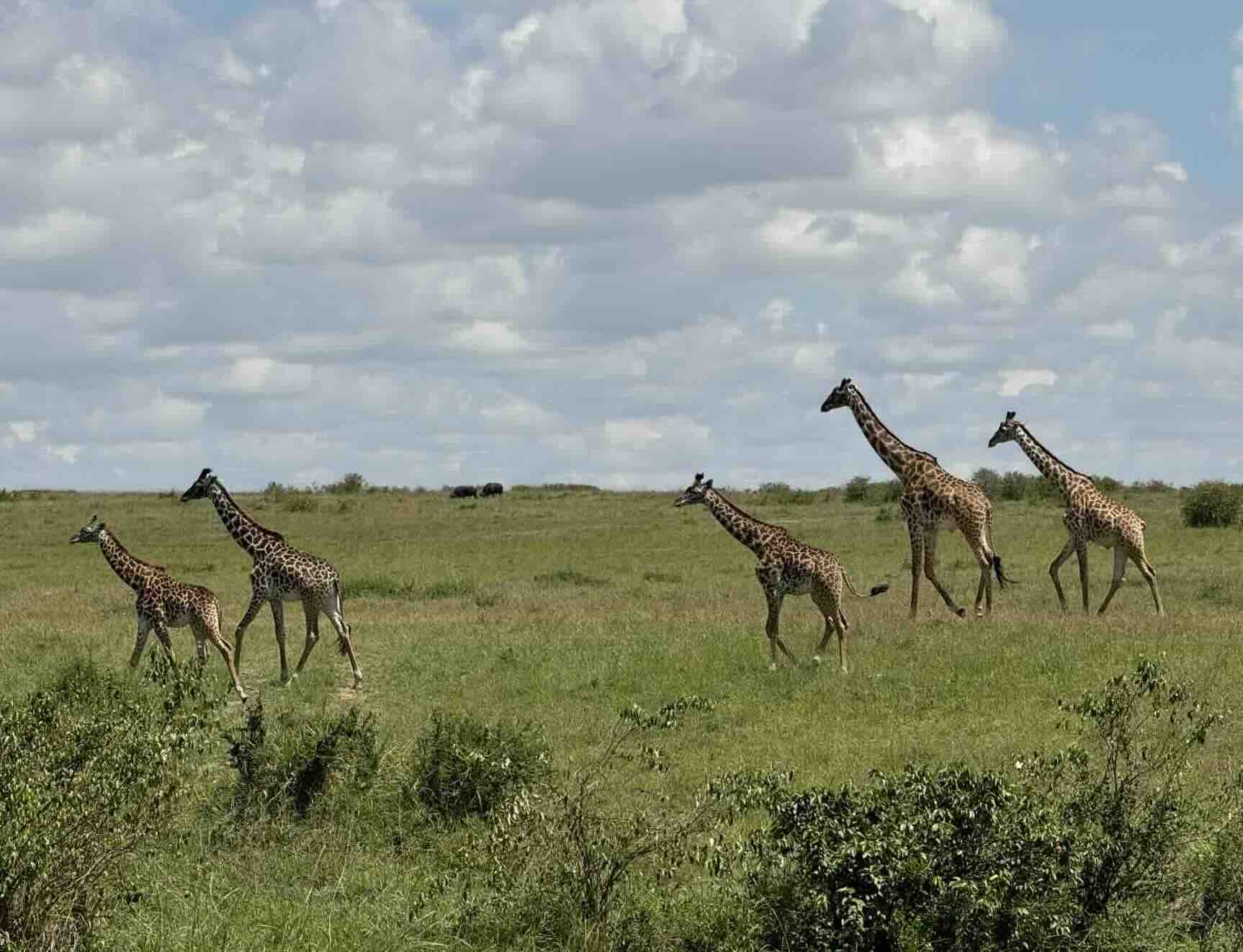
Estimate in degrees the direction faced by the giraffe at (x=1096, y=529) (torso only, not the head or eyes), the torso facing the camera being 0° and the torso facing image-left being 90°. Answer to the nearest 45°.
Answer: approximately 90°

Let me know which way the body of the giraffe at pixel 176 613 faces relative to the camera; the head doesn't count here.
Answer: to the viewer's left

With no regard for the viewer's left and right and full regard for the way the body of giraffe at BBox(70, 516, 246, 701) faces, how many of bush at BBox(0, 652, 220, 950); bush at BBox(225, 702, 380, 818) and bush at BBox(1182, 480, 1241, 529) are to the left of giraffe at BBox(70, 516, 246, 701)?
2

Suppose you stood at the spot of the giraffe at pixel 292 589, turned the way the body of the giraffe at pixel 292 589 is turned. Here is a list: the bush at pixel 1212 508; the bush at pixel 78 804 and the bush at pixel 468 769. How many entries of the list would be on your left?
2

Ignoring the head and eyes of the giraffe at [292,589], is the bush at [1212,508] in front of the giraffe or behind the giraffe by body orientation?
behind

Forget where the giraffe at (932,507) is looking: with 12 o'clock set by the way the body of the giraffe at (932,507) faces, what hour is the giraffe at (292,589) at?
the giraffe at (292,589) is roughly at 11 o'clock from the giraffe at (932,507).

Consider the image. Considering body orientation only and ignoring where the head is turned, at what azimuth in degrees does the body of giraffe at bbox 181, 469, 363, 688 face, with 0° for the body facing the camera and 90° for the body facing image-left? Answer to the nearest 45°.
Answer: approximately 90°

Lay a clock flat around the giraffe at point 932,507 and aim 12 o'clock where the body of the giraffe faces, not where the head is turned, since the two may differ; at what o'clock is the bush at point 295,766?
The bush is roughly at 10 o'clock from the giraffe.

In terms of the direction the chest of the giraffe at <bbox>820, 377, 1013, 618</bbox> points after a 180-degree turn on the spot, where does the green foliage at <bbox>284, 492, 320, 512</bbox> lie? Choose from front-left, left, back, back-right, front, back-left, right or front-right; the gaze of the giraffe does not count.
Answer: back-left

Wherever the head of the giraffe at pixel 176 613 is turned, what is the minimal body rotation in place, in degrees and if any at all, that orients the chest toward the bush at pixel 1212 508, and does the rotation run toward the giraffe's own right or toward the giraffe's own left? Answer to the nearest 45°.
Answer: approximately 135° to the giraffe's own right

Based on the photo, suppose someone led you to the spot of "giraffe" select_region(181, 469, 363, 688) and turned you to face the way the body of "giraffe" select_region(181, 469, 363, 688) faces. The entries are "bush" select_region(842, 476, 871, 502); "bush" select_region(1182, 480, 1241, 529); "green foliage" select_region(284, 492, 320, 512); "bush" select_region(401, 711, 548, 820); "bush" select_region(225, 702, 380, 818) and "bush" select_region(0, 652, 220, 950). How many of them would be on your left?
3

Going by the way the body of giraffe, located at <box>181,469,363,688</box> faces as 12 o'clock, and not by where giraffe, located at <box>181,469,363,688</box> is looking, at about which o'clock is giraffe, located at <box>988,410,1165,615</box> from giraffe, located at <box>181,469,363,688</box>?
giraffe, located at <box>988,410,1165,615</box> is roughly at 6 o'clock from giraffe, located at <box>181,469,363,688</box>.

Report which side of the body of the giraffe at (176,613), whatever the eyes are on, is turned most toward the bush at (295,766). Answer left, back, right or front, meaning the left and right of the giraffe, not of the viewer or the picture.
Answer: left

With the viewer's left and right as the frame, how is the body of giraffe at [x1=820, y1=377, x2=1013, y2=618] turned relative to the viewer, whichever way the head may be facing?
facing to the left of the viewer

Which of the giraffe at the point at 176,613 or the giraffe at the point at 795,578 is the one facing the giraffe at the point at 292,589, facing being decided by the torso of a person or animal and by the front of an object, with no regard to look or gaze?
the giraffe at the point at 795,578

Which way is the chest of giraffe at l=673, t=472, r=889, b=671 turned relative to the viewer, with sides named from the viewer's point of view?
facing to the left of the viewer
